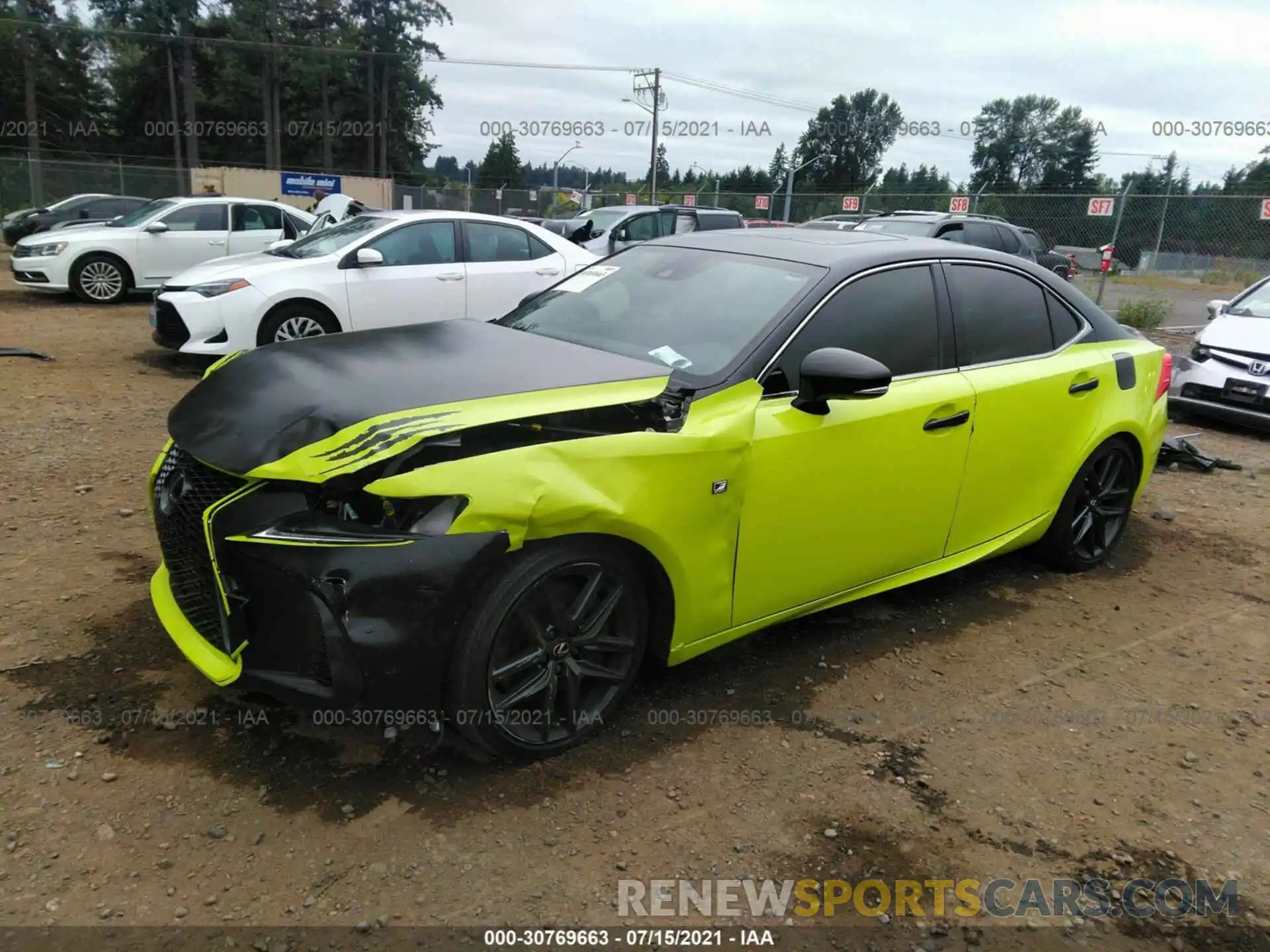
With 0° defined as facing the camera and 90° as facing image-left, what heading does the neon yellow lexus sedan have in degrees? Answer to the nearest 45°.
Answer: approximately 45°

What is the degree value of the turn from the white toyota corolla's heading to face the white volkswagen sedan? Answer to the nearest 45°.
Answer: approximately 90° to its right

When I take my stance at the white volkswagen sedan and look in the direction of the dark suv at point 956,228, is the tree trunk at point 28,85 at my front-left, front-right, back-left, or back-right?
back-left

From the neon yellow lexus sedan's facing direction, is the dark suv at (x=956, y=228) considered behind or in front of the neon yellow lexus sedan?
behind

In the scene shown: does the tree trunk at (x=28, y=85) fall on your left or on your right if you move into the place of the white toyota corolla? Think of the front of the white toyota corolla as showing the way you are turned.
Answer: on your right

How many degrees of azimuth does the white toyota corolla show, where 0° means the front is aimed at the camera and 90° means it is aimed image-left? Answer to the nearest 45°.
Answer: approximately 45°

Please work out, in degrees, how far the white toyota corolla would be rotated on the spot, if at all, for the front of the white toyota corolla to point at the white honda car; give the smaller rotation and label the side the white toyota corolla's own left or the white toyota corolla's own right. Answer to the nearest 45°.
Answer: approximately 135° to the white toyota corolla's own left

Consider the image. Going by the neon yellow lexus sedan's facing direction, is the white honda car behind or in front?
behind

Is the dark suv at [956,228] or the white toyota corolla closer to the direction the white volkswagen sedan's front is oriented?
the white toyota corolla

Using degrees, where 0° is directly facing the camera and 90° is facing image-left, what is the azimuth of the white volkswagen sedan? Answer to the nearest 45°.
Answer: approximately 45°
